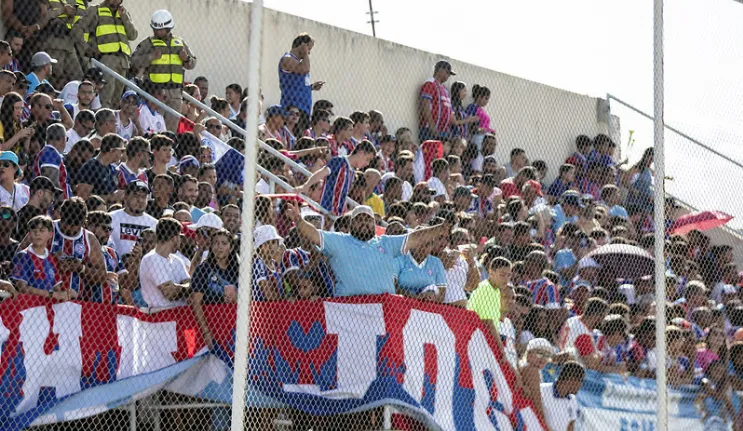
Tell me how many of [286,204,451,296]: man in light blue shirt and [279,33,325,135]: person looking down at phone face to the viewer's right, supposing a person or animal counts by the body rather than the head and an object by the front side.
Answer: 1

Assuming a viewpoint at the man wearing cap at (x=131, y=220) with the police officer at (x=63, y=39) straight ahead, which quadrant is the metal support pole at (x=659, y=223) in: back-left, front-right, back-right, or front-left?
back-right

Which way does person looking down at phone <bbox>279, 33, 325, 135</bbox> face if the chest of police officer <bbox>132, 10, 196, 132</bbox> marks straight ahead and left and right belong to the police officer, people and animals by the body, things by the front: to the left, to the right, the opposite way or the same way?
to the left

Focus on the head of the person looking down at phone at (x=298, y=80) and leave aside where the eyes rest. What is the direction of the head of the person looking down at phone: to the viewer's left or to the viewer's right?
to the viewer's right

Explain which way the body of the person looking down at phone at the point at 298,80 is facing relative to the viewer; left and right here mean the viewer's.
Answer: facing to the right of the viewer
